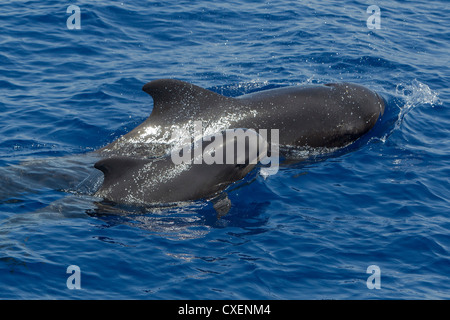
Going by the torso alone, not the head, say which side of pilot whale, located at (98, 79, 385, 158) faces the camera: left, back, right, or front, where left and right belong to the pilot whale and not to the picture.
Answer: right

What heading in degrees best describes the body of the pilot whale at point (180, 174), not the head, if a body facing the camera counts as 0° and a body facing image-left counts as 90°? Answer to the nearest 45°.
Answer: approximately 270°

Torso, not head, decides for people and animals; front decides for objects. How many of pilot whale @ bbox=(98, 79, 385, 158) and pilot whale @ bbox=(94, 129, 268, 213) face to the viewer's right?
2

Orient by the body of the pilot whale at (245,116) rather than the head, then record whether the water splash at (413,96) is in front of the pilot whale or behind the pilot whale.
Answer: in front

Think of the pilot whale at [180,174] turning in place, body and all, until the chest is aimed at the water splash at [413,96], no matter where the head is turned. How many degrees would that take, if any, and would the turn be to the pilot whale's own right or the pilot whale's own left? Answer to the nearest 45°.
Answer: approximately 45° to the pilot whale's own left
